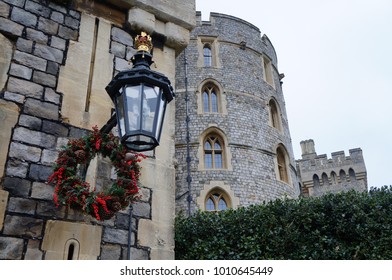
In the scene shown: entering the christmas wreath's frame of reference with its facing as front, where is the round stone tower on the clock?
The round stone tower is roughly at 7 o'clock from the christmas wreath.

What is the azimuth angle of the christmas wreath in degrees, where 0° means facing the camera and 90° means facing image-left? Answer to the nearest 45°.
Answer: approximately 0°

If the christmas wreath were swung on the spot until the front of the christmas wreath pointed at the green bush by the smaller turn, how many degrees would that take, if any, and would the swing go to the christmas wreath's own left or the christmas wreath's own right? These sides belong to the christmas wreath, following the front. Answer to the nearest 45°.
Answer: approximately 135° to the christmas wreath's own left
